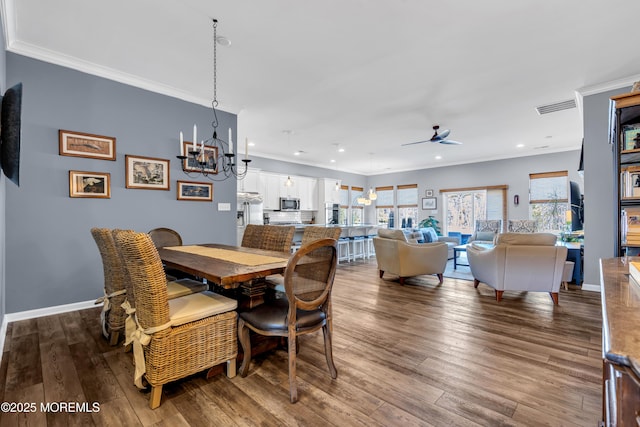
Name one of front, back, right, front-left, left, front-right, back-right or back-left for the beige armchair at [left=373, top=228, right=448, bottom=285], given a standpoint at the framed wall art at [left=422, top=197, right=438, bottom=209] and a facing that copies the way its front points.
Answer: front-left

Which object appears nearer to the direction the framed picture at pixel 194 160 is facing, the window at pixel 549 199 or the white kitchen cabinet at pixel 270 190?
the window

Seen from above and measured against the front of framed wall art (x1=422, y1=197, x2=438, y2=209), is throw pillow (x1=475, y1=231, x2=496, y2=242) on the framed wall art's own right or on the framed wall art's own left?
on the framed wall art's own left

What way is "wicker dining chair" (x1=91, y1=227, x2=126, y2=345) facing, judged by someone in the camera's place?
facing to the right of the viewer

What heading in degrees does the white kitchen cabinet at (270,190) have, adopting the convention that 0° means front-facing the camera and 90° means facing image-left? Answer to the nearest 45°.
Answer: approximately 315°

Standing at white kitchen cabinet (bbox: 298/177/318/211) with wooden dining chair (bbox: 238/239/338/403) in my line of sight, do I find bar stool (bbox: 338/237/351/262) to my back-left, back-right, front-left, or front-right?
front-left

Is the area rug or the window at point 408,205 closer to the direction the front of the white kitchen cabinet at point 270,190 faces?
the area rug

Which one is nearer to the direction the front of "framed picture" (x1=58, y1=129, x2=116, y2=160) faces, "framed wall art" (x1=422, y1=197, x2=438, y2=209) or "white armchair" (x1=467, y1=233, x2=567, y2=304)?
the white armchair

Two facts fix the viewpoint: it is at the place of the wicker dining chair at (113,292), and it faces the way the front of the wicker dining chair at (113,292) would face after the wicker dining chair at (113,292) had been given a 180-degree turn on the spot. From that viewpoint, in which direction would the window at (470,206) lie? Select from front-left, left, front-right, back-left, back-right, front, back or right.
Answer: back

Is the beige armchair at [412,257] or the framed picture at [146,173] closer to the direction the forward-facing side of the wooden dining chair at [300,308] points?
the framed picture

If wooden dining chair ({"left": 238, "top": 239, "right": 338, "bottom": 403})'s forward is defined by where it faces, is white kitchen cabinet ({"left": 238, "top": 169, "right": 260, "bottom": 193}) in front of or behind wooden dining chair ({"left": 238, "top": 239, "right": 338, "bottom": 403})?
in front

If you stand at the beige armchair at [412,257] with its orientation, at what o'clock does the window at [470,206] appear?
The window is roughly at 11 o'clock from the beige armchair.

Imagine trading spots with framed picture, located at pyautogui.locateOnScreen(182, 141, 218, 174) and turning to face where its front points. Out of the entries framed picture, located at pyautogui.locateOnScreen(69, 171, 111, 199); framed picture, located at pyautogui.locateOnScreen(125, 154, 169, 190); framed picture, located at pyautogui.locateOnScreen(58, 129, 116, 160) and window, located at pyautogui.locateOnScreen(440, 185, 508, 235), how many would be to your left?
1

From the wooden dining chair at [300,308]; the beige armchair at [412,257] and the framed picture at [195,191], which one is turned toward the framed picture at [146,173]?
the wooden dining chair

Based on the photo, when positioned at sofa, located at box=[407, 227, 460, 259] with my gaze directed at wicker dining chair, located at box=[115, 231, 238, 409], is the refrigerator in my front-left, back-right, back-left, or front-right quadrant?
front-right
